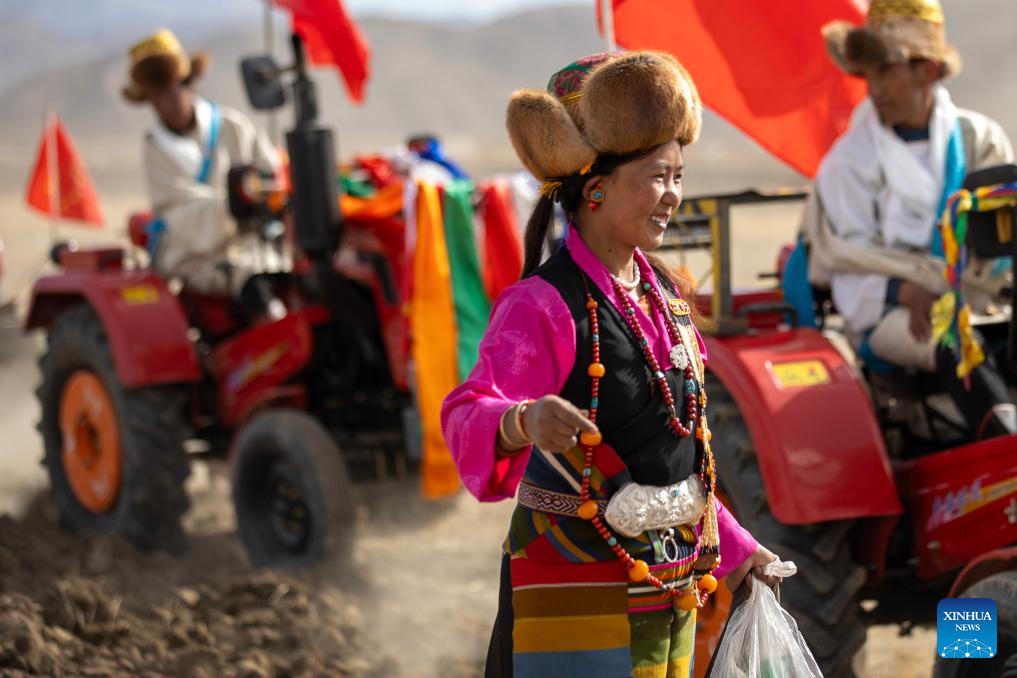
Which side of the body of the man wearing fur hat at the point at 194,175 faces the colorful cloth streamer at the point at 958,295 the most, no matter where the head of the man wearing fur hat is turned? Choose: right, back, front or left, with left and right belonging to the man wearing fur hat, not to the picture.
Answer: front

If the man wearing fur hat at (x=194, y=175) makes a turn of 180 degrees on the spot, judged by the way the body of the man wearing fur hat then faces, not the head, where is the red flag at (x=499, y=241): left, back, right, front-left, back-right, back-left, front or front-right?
back

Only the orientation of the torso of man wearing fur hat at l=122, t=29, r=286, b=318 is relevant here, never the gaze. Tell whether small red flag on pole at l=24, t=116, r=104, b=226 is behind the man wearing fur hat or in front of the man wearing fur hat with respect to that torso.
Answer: behind

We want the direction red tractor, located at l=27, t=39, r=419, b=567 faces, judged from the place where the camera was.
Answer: facing the viewer and to the right of the viewer

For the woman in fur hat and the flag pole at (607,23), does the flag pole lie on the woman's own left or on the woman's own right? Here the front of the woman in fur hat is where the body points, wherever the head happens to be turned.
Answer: on the woman's own left

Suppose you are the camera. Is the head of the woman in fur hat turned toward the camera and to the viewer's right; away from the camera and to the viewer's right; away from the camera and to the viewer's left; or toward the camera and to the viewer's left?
toward the camera and to the viewer's right

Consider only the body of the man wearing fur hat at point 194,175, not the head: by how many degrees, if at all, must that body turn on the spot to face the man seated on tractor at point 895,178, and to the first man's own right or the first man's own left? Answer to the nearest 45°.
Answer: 0° — they already face them

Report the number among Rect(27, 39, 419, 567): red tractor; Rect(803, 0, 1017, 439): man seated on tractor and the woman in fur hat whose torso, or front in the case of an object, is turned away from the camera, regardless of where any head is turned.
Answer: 0

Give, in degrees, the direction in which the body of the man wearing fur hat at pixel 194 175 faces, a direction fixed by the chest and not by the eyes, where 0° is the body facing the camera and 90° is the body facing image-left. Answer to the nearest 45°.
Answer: approximately 315°

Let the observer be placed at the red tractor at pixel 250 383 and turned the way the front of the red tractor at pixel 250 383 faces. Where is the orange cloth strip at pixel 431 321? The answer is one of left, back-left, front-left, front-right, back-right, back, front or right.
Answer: front

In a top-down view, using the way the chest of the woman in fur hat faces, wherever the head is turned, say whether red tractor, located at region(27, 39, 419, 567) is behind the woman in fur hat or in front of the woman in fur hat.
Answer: behind

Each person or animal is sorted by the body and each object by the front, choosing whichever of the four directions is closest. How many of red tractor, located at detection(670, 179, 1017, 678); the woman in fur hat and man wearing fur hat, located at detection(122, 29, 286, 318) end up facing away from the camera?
0

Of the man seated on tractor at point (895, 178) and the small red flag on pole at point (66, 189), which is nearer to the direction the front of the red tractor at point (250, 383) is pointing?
the man seated on tractor
